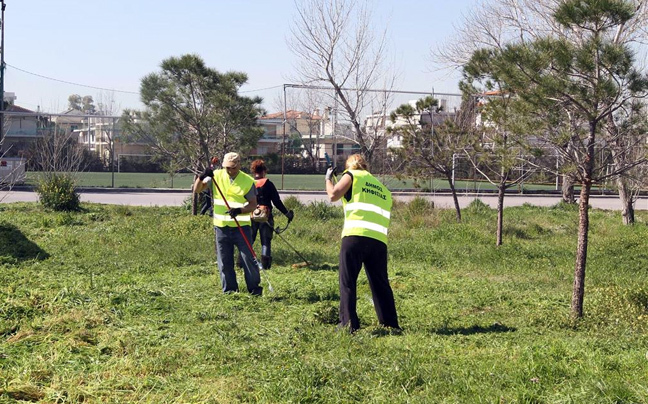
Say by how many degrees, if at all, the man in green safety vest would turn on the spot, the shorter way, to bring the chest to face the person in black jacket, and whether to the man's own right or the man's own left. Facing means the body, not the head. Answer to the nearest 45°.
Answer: approximately 180°

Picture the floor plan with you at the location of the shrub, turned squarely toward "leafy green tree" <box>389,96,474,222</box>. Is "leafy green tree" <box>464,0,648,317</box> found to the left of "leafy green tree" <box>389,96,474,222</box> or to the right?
right

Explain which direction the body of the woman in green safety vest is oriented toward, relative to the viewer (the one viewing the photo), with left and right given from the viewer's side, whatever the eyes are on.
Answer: facing away from the viewer and to the left of the viewer

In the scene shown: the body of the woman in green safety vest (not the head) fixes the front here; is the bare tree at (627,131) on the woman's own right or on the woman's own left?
on the woman's own right

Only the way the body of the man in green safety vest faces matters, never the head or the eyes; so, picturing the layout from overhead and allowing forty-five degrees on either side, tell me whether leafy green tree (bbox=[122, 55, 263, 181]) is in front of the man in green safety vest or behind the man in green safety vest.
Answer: behind

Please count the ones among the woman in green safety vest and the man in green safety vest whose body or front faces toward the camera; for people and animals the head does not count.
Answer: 1

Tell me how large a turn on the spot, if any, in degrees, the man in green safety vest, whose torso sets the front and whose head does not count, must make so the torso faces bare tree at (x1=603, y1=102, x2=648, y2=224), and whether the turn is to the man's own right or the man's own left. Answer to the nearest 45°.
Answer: approximately 90° to the man's own left

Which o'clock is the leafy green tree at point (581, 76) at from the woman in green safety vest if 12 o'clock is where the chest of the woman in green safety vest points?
The leafy green tree is roughly at 4 o'clock from the woman in green safety vest.

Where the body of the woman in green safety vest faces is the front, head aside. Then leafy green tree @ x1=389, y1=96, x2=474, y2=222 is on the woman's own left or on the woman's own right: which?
on the woman's own right

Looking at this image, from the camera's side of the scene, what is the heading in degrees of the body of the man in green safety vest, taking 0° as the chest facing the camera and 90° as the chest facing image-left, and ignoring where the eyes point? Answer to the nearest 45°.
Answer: approximately 0°

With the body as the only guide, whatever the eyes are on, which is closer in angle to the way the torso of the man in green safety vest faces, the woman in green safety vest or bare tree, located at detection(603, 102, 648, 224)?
the woman in green safety vest
